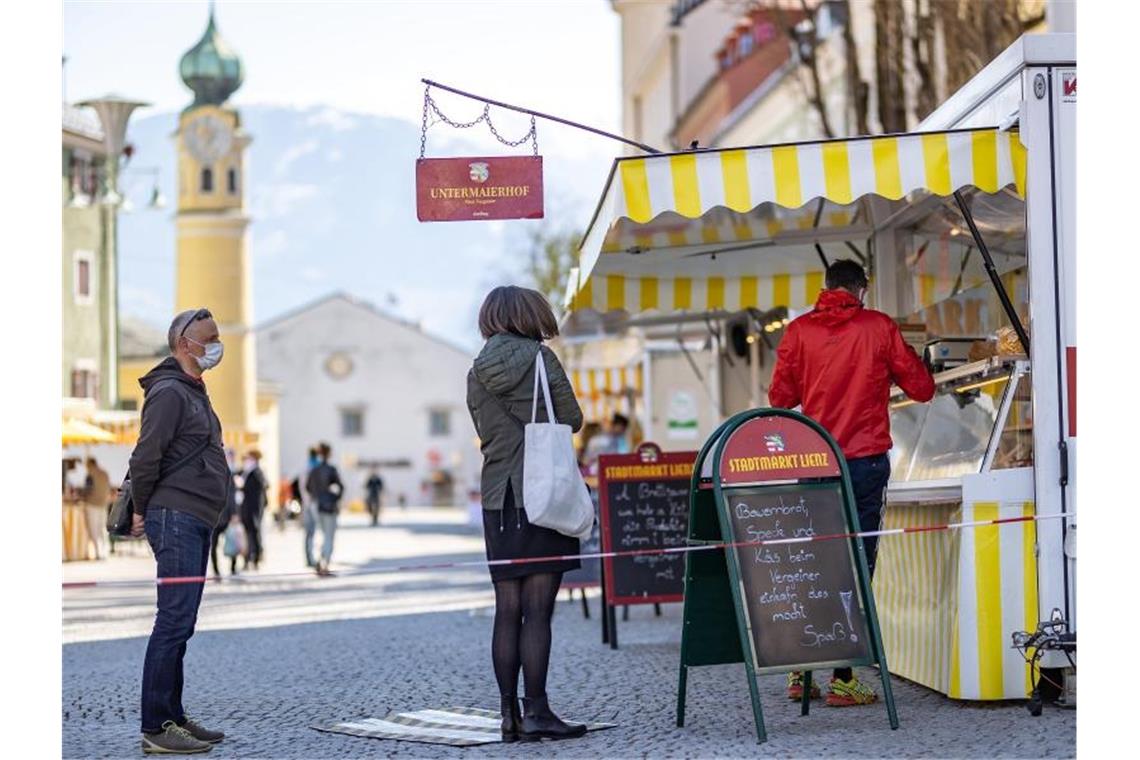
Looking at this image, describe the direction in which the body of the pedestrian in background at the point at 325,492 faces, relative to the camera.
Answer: away from the camera

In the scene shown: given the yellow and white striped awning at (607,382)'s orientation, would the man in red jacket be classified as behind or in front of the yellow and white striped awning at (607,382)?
in front

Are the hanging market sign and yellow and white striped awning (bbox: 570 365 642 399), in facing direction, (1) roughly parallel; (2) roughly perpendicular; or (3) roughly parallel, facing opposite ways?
roughly parallel

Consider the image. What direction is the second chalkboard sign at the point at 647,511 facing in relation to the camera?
toward the camera

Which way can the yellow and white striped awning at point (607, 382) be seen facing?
toward the camera

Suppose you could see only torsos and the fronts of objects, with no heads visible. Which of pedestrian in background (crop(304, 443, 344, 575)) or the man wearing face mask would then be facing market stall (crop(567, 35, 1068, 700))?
the man wearing face mask

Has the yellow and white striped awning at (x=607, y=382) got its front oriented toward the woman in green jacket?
yes

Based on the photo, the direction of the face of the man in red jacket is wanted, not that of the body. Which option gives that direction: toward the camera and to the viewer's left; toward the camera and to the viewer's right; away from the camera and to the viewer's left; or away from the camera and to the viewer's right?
away from the camera and to the viewer's right

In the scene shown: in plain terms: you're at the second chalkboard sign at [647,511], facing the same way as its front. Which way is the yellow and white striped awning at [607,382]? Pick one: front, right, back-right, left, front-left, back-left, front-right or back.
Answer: back

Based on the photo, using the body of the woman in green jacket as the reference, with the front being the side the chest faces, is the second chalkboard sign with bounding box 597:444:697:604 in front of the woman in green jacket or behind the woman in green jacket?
in front

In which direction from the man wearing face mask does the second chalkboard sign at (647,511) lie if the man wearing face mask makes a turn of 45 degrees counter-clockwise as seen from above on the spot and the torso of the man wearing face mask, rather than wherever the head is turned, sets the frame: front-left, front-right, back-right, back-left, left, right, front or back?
front

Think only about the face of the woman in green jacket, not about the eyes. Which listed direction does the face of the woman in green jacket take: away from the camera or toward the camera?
away from the camera

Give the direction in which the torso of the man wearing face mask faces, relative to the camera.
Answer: to the viewer's right

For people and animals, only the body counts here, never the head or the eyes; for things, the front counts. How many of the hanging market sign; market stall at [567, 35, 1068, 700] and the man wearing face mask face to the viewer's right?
1

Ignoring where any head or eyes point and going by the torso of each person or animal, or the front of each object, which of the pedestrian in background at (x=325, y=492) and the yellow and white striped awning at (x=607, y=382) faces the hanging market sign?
the yellow and white striped awning

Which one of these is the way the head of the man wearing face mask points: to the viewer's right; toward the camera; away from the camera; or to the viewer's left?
to the viewer's right

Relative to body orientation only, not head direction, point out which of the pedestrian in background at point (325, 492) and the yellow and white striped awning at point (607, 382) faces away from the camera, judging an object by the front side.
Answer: the pedestrian in background

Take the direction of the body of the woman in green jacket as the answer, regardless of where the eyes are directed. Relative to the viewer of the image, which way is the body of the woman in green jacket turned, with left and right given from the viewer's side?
facing away from the viewer and to the right of the viewer

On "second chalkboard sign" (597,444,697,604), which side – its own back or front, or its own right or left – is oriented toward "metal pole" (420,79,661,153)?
front

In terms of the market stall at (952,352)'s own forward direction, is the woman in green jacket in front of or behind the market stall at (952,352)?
in front
